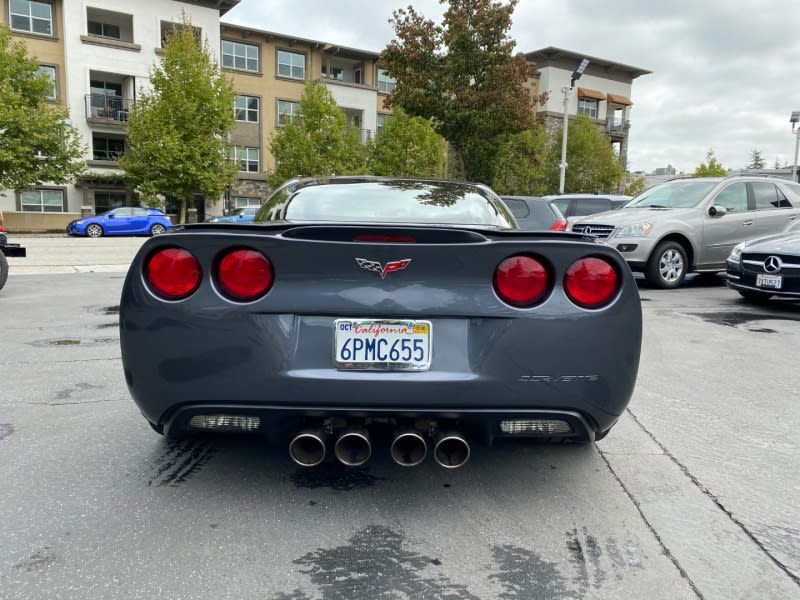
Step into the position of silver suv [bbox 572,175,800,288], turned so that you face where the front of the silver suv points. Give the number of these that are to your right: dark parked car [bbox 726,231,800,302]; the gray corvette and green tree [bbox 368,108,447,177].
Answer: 1

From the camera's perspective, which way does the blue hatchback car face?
to the viewer's left

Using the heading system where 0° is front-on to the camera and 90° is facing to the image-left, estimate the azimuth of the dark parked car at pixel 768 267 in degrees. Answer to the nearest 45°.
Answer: approximately 45°

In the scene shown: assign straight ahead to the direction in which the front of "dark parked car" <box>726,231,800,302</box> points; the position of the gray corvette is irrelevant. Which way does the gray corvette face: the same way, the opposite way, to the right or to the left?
to the right

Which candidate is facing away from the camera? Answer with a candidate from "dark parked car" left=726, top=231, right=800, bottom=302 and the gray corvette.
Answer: the gray corvette

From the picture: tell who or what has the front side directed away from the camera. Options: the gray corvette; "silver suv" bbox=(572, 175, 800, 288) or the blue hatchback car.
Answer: the gray corvette

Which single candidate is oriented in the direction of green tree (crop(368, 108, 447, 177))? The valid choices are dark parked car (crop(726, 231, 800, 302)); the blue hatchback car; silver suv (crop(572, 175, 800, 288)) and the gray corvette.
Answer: the gray corvette

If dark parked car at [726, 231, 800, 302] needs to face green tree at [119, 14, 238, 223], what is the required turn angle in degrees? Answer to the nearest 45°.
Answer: approximately 90° to its right

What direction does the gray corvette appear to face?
away from the camera

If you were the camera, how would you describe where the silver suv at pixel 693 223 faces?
facing the viewer and to the left of the viewer

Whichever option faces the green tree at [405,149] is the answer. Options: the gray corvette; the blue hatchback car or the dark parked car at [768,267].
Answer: the gray corvette

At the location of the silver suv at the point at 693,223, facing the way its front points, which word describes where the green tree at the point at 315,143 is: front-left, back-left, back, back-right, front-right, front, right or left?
right

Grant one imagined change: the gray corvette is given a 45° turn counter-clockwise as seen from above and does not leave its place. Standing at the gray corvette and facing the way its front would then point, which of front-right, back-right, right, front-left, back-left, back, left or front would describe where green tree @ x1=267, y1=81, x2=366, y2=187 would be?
front-right

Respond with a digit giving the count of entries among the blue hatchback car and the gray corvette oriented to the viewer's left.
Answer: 1

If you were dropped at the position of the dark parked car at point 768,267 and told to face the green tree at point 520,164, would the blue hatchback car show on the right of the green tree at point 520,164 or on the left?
left

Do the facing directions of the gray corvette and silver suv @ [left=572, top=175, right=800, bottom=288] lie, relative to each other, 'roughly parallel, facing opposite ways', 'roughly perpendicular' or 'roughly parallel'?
roughly perpendicular

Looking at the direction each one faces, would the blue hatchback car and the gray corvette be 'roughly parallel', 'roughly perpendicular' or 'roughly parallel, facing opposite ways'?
roughly perpendicular

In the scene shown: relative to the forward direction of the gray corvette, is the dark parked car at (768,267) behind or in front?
in front

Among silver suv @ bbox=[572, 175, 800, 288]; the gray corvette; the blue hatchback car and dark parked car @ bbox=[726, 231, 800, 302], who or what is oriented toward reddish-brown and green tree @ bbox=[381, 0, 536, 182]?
the gray corvette
